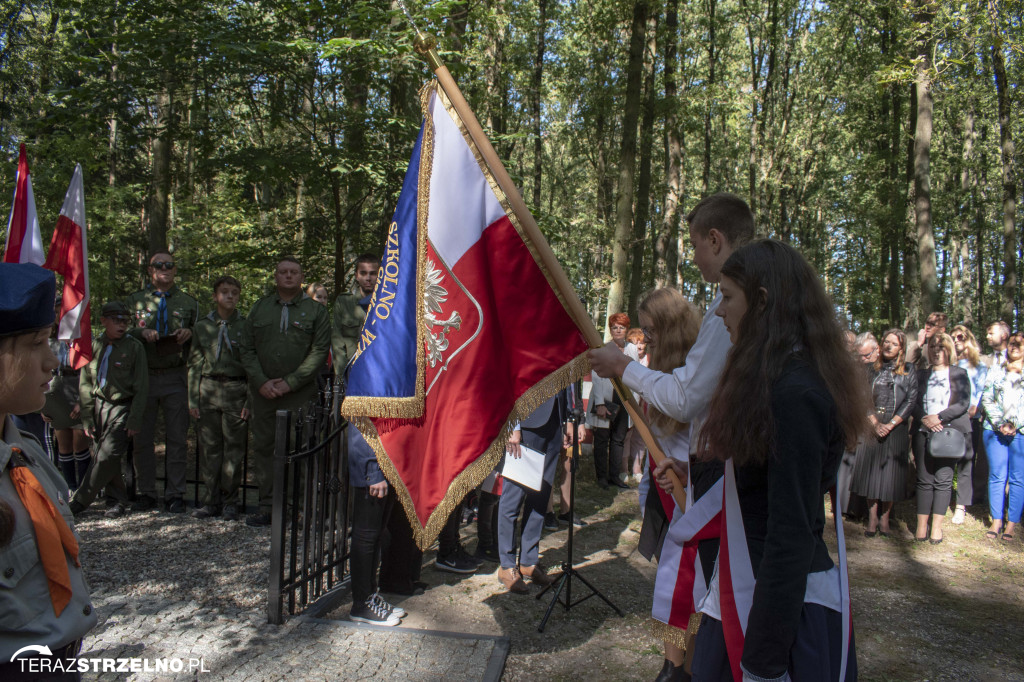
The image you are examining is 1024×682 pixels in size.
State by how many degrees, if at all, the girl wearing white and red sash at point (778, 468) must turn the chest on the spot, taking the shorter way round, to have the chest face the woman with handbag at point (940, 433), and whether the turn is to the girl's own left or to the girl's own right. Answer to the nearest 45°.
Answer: approximately 90° to the girl's own right

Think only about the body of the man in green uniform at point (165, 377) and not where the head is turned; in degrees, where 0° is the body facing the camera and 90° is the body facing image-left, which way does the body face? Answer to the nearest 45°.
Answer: approximately 0°

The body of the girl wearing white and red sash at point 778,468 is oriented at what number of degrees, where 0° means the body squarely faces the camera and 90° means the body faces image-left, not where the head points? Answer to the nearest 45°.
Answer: approximately 90°

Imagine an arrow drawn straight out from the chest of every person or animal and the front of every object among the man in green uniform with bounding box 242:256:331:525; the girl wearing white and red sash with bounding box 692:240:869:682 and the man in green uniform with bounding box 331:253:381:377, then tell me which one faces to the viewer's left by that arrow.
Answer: the girl wearing white and red sash

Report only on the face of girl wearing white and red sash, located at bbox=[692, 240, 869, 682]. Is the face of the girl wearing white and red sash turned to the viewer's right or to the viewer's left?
to the viewer's left

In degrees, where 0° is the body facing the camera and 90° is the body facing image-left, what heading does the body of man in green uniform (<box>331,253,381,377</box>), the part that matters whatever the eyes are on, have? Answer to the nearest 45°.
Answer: approximately 315°

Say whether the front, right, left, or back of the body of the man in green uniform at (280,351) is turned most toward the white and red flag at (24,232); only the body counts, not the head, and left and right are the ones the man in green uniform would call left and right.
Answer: right

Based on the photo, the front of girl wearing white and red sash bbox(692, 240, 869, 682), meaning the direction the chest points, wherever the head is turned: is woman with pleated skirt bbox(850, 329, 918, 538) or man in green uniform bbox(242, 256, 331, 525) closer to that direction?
the man in green uniform
